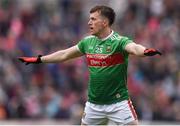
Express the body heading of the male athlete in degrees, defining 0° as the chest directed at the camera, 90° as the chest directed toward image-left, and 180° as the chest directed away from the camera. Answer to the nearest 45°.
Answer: approximately 45°

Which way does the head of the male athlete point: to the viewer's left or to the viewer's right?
to the viewer's left
